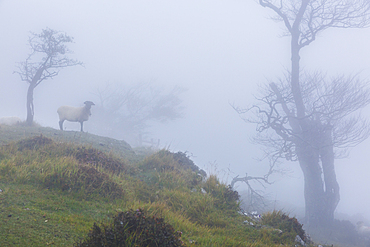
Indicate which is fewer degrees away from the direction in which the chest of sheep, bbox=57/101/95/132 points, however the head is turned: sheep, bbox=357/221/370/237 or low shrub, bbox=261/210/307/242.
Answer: the sheep

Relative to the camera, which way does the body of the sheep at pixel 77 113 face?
to the viewer's right

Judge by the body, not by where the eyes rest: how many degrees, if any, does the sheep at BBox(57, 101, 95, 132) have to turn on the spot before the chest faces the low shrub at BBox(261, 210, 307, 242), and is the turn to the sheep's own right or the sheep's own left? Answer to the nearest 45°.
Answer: approximately 90° to the sheep's own right

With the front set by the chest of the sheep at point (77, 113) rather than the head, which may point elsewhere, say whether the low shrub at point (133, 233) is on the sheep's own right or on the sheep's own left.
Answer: on the sheep's own right
